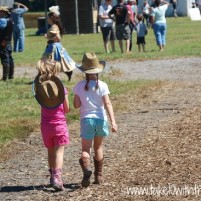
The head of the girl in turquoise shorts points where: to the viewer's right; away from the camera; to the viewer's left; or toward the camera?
away from the camera

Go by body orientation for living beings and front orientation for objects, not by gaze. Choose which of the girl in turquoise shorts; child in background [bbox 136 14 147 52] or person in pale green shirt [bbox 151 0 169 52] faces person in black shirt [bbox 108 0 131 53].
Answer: the girl in turquoise shorts

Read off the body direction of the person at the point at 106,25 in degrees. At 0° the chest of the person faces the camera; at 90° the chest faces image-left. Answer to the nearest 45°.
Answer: approximately 315°
